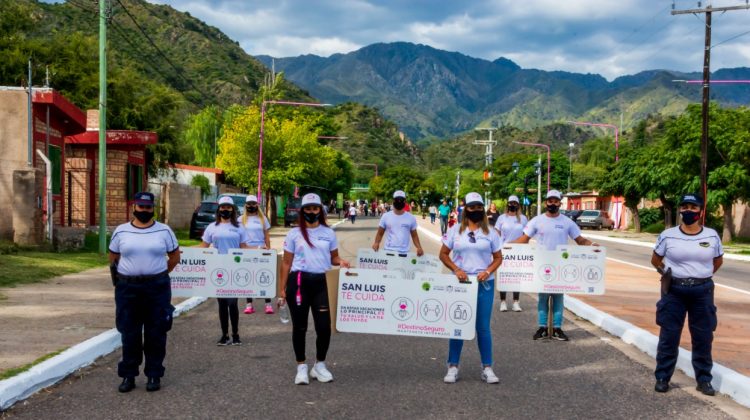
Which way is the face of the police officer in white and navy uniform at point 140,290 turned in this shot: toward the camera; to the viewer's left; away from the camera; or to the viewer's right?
toward the camera

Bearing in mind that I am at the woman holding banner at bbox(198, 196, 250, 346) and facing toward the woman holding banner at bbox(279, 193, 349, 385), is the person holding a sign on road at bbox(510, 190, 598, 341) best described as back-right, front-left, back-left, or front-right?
front-left

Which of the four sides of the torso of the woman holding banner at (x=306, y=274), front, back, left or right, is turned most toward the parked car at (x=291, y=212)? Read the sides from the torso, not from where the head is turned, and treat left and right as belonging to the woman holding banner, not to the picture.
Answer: back

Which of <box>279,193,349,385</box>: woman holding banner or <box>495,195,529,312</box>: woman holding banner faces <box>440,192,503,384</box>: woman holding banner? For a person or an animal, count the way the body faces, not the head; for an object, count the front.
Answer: <box>495,195,529,312</box>: woman holding banner

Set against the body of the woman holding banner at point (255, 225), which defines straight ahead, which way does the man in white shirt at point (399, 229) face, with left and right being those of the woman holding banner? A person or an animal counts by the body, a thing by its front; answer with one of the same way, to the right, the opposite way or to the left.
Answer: the same way

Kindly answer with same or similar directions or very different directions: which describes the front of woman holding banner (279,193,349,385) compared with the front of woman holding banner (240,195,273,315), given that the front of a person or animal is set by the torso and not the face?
same or similar directions

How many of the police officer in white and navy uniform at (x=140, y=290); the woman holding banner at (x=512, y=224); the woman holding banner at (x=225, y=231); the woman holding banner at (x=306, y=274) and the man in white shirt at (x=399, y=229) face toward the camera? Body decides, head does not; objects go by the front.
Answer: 5

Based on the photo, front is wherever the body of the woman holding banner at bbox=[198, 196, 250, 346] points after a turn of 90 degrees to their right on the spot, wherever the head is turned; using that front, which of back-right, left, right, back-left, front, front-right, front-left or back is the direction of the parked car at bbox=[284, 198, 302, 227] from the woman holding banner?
right

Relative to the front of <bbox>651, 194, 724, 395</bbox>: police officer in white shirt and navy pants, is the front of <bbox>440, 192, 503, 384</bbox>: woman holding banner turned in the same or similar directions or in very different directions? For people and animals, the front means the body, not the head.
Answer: same or similar directions

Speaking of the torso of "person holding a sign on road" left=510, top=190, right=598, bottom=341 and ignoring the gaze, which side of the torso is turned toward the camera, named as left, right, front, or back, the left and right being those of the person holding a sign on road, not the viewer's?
front

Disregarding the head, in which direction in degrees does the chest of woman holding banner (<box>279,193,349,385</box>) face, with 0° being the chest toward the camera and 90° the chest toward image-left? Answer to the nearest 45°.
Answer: approximately 0°

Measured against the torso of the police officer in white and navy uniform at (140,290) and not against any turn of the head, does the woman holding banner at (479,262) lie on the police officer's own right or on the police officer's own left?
on the police officer's own left

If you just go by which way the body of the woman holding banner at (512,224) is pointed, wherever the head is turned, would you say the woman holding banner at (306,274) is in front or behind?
in front

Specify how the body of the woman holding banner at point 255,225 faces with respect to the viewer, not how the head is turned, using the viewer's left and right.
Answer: facing the viewer

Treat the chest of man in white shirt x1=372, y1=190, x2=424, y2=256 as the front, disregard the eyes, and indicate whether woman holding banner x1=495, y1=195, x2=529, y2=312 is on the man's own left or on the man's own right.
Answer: on the man's own left

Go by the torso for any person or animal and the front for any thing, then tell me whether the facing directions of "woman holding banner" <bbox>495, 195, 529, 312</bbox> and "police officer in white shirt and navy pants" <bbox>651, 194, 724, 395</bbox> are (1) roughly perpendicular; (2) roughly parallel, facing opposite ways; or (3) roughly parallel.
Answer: roughly parallel
